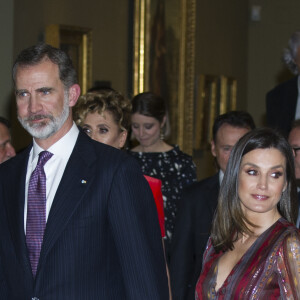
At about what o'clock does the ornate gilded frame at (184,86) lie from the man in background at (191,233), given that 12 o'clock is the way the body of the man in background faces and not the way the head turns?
The ornate gilded frame is roughly at 6 o'clock from the man in background.

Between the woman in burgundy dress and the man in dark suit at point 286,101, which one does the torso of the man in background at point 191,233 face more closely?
the woman in burgundy dress

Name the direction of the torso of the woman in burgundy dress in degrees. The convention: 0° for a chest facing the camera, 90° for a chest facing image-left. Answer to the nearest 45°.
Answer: approximately 45°

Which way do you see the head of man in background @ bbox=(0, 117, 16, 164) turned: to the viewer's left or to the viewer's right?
to the viewer's right

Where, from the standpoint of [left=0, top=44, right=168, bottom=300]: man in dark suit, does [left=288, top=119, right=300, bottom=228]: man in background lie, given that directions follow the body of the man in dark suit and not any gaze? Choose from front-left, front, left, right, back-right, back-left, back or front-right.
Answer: back

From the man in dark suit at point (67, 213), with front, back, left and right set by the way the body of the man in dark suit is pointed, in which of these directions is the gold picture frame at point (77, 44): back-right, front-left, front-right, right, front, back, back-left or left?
back-right

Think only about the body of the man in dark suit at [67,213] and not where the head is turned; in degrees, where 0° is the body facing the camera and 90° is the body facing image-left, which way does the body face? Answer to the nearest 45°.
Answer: approximately 45°

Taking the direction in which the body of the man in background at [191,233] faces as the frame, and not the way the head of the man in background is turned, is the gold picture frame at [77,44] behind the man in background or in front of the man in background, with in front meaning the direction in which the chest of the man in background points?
behind

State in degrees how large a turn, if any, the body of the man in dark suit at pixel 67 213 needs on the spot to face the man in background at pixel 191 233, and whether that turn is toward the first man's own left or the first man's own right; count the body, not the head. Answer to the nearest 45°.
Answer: approximately 180°
